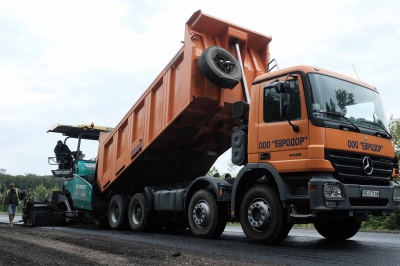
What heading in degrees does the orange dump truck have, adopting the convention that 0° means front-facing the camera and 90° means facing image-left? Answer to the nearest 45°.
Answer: approximately 315°

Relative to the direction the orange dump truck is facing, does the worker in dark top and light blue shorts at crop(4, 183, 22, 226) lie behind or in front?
behind

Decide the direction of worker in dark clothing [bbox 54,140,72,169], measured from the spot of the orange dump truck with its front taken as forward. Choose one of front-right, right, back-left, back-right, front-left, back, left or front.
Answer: back
